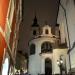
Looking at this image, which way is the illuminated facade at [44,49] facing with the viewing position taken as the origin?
facing the viewer

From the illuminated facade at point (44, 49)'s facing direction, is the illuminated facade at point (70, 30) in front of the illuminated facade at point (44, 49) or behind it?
in front
